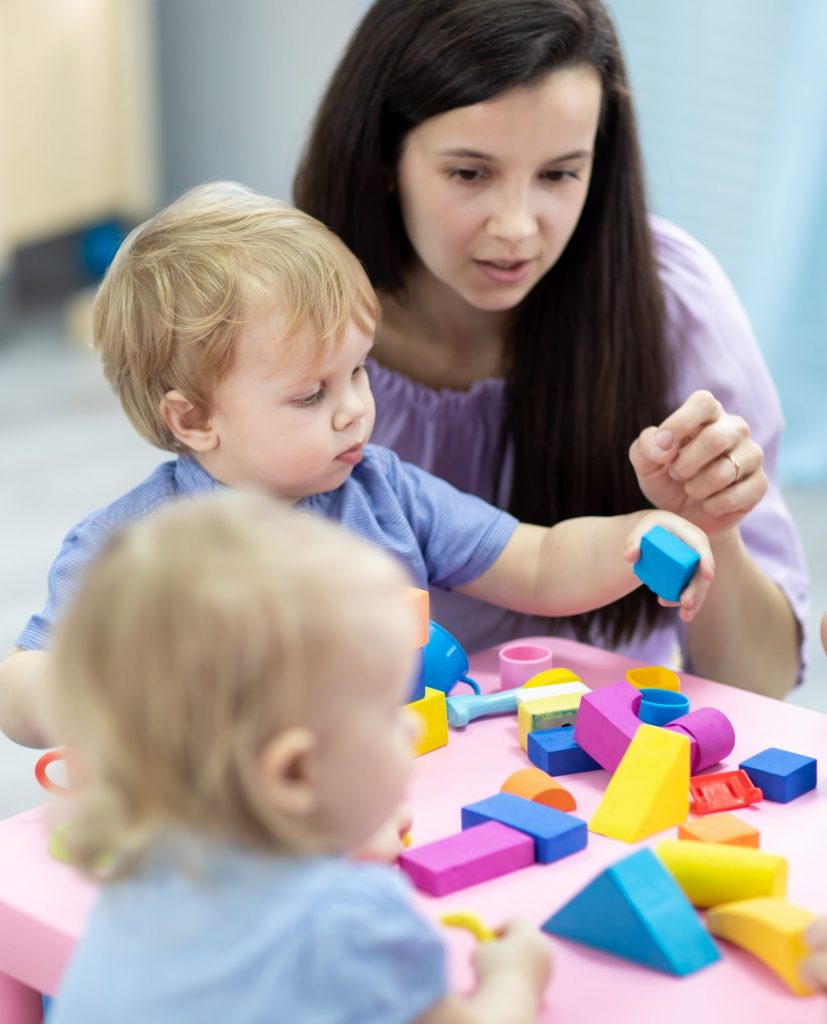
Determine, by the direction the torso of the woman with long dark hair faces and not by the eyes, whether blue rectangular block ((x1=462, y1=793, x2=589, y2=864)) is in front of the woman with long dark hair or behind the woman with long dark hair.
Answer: in front

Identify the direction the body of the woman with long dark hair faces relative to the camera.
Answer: toward the camera

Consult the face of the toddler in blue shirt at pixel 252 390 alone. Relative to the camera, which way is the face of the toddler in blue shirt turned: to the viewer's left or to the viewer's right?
to the viewer's right

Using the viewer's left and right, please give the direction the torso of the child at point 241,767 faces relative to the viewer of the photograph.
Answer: facing away from the viewer and to the right of the viewer

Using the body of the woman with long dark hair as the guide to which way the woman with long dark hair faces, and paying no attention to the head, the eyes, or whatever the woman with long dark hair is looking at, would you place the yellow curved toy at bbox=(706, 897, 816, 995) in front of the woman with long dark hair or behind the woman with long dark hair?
in front

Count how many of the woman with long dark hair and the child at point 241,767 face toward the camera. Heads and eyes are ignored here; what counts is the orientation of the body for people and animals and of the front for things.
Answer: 1

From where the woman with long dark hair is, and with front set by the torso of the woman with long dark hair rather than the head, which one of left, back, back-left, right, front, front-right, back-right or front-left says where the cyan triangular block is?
front

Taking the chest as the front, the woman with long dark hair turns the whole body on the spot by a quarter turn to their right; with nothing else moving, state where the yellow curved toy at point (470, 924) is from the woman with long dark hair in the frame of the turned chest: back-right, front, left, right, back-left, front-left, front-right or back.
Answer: left

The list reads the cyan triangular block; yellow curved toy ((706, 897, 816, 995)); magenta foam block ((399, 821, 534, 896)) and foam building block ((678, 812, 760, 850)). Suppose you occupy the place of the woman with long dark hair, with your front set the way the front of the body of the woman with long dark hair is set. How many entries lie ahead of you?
4
